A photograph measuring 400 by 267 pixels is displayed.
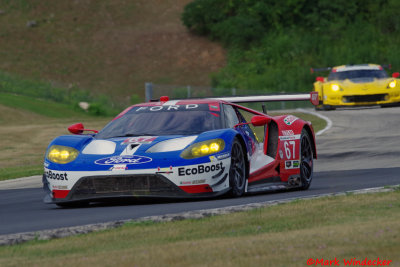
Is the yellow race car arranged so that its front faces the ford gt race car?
yes

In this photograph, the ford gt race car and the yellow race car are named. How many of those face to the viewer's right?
0

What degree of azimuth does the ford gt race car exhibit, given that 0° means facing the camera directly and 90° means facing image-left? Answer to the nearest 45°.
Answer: approximately 45°

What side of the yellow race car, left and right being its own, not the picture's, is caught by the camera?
front

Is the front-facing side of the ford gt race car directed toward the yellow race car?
no
